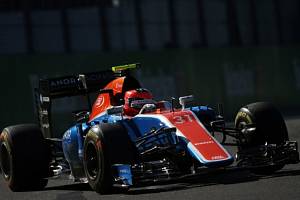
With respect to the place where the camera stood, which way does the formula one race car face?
facing the viewer and to the right of the viewer
